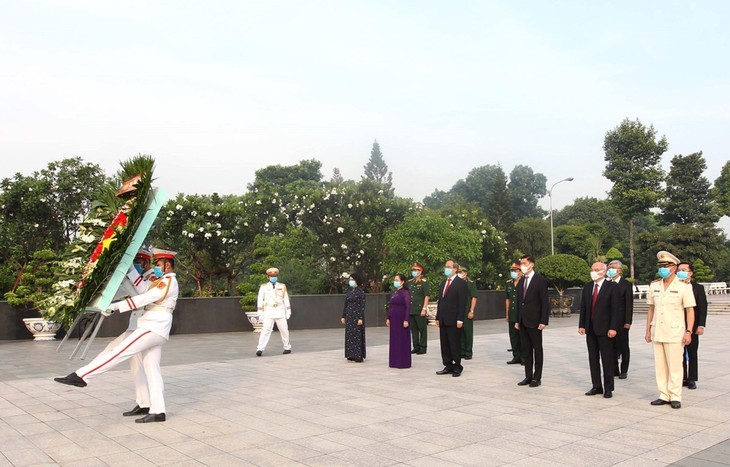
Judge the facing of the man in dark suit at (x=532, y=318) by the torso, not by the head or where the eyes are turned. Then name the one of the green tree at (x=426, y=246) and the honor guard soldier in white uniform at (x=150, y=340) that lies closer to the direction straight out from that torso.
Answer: the honor guard soldier in white uniform

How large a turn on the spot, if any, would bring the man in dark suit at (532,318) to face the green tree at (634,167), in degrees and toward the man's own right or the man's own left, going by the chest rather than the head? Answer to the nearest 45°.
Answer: approximately 135° to the man's own right

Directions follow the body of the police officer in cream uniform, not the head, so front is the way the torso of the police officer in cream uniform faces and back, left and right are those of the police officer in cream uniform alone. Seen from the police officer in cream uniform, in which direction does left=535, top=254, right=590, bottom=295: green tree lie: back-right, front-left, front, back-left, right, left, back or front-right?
back-right

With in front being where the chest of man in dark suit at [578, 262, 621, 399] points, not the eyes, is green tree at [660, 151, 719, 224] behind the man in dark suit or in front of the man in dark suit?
behind

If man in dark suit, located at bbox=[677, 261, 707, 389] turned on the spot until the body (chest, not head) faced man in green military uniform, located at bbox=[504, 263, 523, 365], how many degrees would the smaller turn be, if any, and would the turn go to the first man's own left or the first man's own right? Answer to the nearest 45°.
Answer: approximately 90° to the first man's own right

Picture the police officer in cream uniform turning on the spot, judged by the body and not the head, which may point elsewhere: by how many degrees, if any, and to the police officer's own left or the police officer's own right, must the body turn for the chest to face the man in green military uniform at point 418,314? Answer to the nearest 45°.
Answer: approximately 90° to the police officer's own right

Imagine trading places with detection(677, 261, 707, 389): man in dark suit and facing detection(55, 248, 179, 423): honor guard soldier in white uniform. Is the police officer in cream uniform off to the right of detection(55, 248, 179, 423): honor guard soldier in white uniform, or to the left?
left

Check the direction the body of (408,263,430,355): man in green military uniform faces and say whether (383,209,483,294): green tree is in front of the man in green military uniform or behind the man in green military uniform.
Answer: behind

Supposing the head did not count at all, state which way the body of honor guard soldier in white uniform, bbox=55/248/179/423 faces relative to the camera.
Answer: to the viewer's left

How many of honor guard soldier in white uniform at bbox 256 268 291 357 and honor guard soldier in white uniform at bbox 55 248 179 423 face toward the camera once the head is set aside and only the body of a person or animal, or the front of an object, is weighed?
1

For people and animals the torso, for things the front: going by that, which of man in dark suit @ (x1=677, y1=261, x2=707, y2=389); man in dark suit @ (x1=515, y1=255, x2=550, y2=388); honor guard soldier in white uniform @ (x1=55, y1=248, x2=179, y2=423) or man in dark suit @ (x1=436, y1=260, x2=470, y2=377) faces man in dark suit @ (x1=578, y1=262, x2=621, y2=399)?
man in dark suit @ (x1=677, y1=261, x2=707, y2=389)

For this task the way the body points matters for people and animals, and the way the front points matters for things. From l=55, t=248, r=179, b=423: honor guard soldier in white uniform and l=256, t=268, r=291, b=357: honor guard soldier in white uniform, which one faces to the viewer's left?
l=55, t=248, r=179, b=423: honor guard soldier in white uniform

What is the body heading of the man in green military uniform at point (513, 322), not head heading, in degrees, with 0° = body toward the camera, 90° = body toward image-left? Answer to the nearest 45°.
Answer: approximately 45°
